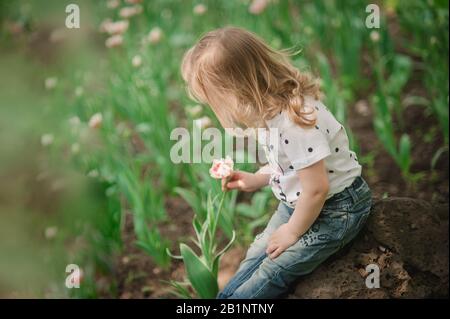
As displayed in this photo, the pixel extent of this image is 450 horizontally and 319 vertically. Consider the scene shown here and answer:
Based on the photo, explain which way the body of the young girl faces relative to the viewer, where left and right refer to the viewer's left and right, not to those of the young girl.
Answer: facing to the left of the viewer

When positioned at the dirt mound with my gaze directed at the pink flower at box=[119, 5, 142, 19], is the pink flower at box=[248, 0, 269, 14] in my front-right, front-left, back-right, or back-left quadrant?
front-right

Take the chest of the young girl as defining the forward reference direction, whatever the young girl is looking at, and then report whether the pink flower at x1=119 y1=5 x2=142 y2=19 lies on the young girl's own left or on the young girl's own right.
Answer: on the young girl's own right

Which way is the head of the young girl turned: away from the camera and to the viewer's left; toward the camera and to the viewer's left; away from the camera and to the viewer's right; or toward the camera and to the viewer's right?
away from the camera and to the viewer's left

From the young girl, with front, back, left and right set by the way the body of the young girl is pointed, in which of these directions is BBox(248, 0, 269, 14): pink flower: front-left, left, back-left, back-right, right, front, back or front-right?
right
